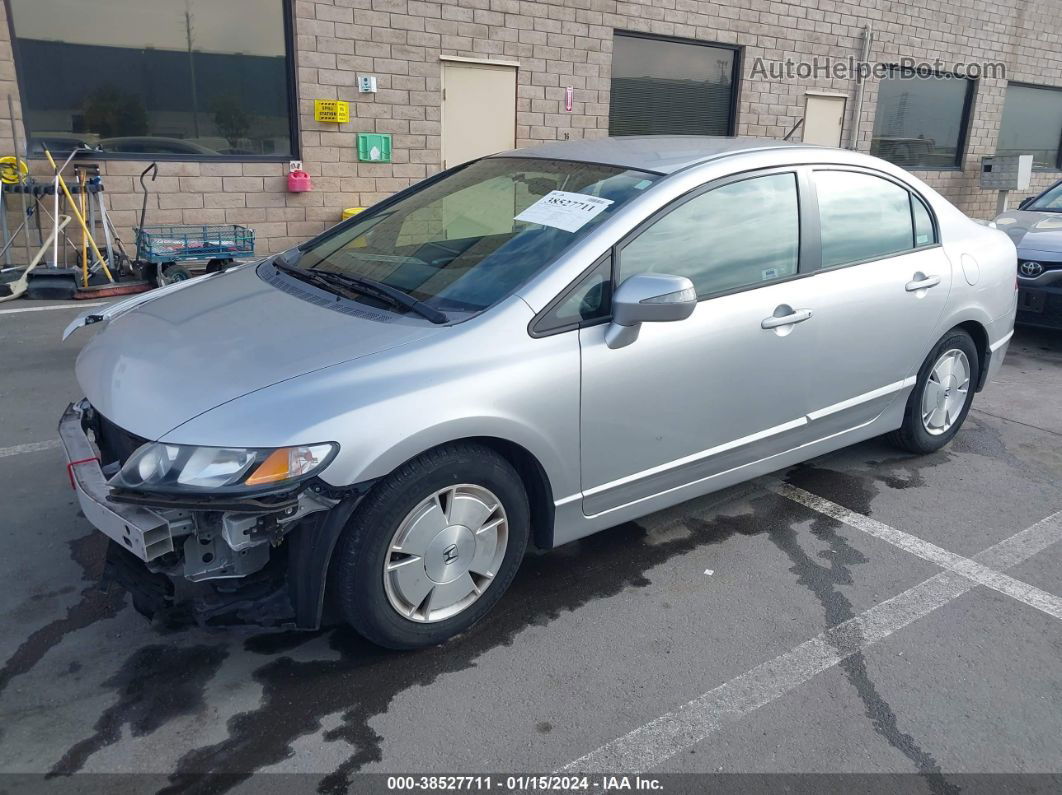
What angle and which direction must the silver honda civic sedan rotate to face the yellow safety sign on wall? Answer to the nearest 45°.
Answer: approximately 135° to its right

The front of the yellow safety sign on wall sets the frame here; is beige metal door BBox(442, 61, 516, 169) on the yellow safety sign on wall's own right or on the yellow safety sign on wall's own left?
on the yellow safety sign on wall's own left

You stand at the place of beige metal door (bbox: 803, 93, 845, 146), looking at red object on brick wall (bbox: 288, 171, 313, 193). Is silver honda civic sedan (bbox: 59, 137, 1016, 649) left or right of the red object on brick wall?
left

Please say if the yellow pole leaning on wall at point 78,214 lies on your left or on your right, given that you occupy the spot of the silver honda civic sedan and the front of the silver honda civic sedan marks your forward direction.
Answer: on your right

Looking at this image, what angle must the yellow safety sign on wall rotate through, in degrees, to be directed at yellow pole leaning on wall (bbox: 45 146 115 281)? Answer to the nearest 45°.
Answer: approximately 45° to its right

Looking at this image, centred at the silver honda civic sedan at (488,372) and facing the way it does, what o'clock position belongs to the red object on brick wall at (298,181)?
The red object on brick wall is roughly at 4 o'clock from the silver honda civic sedan.

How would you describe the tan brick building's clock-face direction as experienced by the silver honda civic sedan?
The tan brick building is roughly at 4 o'clock from the silver honda civic sedan.

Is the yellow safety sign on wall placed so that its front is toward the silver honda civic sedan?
yes

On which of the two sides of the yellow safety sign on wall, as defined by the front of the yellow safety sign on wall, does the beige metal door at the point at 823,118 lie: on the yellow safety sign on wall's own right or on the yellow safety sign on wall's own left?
on the yellow safety sign on wall's own left

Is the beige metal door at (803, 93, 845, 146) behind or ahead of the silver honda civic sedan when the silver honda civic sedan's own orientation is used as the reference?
behind
